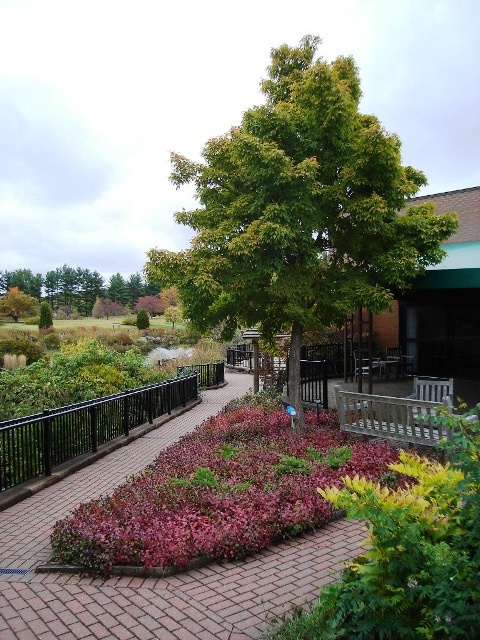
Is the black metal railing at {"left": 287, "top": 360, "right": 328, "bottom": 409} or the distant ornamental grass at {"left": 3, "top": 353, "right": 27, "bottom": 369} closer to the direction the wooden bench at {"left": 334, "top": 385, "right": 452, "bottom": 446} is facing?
the black metal railing

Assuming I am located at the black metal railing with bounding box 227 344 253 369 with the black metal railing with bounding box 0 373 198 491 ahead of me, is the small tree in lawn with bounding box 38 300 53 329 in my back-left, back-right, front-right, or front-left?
back-right
